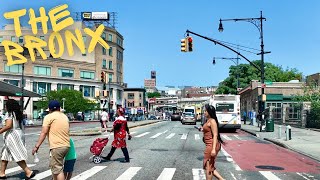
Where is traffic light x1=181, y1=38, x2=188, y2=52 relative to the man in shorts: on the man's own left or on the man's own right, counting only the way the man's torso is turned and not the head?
on the man's own right

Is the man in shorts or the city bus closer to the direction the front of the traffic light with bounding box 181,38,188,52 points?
the man in shorts

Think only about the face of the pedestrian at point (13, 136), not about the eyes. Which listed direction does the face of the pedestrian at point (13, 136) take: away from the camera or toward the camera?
away from the camera

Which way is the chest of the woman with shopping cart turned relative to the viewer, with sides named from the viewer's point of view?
facing to the right of the viewer

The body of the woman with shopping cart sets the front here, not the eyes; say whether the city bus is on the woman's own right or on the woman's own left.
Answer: on the woman's own right
